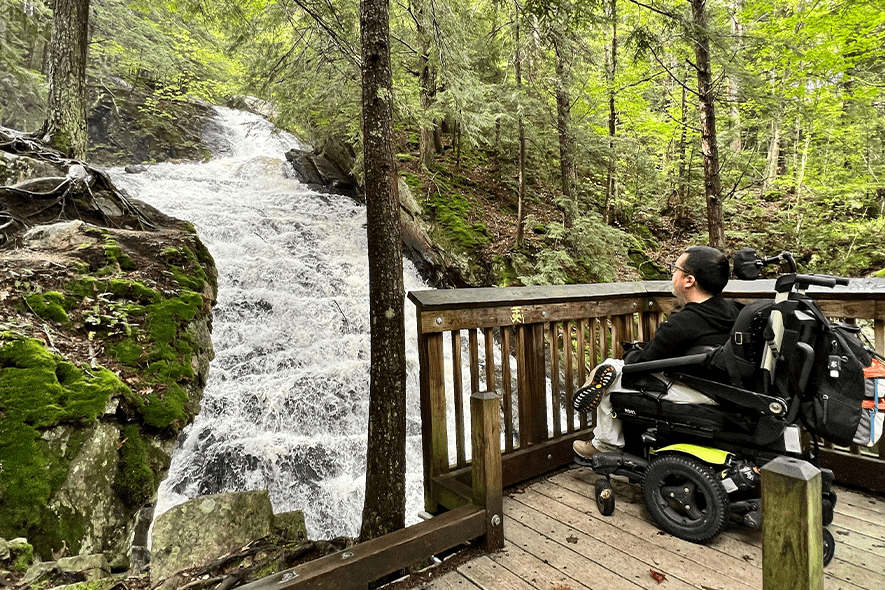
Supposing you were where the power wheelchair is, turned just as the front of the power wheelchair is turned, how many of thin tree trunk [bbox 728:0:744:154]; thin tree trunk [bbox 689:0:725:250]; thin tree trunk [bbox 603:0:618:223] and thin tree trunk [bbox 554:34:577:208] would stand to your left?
0

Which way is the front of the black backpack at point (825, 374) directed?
to the viewer's right

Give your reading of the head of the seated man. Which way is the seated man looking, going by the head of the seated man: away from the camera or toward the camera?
away from the camera

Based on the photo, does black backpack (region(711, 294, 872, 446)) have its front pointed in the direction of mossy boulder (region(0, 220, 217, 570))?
no

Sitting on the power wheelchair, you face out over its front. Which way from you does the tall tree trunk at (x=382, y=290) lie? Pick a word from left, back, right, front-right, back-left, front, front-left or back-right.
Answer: front

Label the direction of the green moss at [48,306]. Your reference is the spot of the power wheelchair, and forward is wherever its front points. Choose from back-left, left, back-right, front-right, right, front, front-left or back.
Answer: front

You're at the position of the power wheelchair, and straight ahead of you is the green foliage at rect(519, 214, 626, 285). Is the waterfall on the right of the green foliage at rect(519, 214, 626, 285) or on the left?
left

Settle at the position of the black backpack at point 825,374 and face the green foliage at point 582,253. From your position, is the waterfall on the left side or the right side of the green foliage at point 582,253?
left

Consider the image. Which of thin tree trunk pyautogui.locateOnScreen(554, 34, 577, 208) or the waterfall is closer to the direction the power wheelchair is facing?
the waterfall

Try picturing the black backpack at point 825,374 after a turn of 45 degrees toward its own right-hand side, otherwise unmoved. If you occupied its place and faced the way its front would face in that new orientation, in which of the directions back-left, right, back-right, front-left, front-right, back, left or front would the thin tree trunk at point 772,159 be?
back-left

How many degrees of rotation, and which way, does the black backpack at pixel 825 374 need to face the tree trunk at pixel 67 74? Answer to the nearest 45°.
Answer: approximately 180°

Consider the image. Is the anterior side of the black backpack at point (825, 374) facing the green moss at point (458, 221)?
no

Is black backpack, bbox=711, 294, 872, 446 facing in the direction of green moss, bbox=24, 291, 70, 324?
no

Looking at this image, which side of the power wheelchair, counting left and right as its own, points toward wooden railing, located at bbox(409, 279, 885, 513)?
front

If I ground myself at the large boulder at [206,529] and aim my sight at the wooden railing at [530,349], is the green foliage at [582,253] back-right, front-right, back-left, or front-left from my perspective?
front-left

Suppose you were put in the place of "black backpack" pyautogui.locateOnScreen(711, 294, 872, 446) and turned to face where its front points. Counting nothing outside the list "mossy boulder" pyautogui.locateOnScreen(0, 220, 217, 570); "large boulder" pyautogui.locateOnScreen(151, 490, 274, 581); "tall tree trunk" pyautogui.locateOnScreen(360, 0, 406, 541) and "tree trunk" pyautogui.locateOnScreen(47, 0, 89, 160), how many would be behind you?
4

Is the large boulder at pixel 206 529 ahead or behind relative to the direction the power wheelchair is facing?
ahead

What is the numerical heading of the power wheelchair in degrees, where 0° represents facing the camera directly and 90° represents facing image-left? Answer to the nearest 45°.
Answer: approximately 90°

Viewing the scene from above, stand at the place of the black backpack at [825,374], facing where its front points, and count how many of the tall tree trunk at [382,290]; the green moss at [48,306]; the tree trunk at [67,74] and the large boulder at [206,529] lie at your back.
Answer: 4
